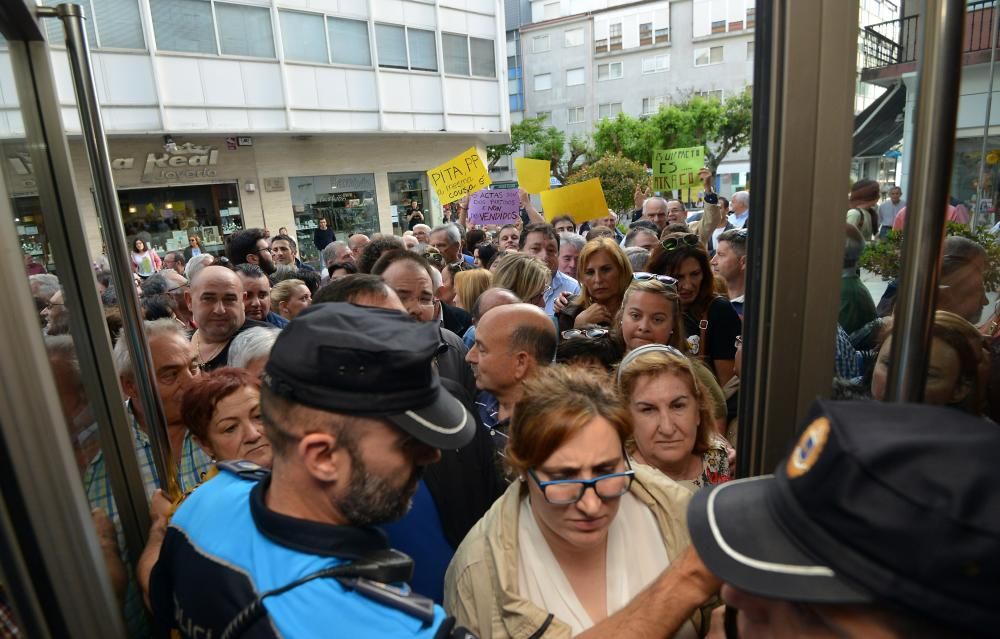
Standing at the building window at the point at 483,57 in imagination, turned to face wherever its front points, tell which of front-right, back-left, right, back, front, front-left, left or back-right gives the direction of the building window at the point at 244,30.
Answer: front-right

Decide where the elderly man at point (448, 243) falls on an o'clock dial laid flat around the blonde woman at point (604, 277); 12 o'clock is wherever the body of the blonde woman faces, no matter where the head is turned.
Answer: The elderly man is roughly at 5 o'clock from the blonde woman.

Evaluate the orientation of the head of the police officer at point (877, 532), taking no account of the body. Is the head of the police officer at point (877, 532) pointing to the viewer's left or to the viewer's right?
to the viewer's left

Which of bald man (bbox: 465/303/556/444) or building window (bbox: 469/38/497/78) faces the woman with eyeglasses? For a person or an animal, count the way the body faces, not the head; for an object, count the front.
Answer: the building window

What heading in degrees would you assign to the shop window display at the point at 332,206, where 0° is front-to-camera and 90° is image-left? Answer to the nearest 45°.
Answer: approximately 0°

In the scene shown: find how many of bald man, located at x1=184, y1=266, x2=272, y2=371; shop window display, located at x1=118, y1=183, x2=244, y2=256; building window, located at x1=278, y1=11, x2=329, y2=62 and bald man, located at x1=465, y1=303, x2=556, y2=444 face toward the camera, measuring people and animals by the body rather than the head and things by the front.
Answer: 3

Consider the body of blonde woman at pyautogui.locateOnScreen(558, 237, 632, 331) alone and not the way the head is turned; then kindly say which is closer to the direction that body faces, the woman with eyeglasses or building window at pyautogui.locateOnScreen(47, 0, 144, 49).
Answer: the woman with eyeglasses

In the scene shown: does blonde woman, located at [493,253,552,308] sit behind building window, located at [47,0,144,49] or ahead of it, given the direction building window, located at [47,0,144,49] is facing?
ahead
